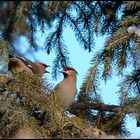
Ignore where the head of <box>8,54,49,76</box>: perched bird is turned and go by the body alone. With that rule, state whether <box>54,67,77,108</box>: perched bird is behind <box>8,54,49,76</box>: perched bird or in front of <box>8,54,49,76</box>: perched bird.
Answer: in front

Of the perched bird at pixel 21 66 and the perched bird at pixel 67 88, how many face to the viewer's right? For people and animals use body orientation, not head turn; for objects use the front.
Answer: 1

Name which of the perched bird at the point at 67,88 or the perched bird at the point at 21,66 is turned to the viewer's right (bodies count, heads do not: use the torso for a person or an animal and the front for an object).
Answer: the perched bird at the point at 21,66

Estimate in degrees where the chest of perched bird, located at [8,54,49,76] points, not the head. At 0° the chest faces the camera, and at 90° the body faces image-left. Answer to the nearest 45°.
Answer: approximately 270°
